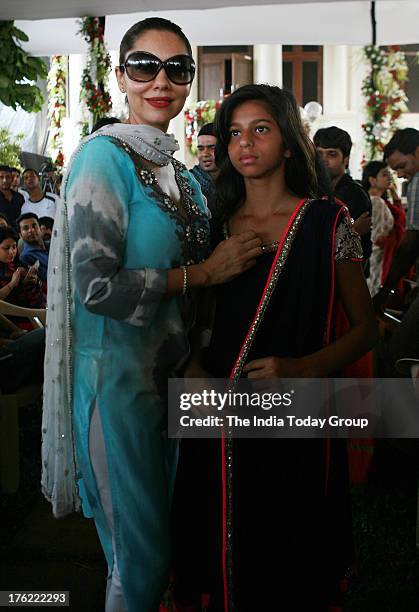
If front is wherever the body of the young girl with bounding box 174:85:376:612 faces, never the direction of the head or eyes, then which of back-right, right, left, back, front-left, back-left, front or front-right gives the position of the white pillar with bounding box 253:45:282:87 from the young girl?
back-right

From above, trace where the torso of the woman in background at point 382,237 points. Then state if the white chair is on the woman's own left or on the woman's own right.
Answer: on the woman's own right

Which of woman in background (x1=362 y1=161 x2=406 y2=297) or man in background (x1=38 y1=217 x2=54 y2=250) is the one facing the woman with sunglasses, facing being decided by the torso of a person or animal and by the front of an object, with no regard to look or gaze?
the man in background

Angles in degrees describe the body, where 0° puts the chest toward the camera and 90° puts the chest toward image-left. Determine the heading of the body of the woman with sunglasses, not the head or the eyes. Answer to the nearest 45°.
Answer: approximately 315°

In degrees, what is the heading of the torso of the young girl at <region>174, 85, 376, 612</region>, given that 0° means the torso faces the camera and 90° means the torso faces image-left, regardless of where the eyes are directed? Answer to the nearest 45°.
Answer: approximately 45°

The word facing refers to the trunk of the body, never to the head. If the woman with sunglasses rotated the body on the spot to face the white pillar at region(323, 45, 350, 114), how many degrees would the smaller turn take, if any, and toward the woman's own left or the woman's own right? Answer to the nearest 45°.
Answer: approximately 135° to the woman's own left
